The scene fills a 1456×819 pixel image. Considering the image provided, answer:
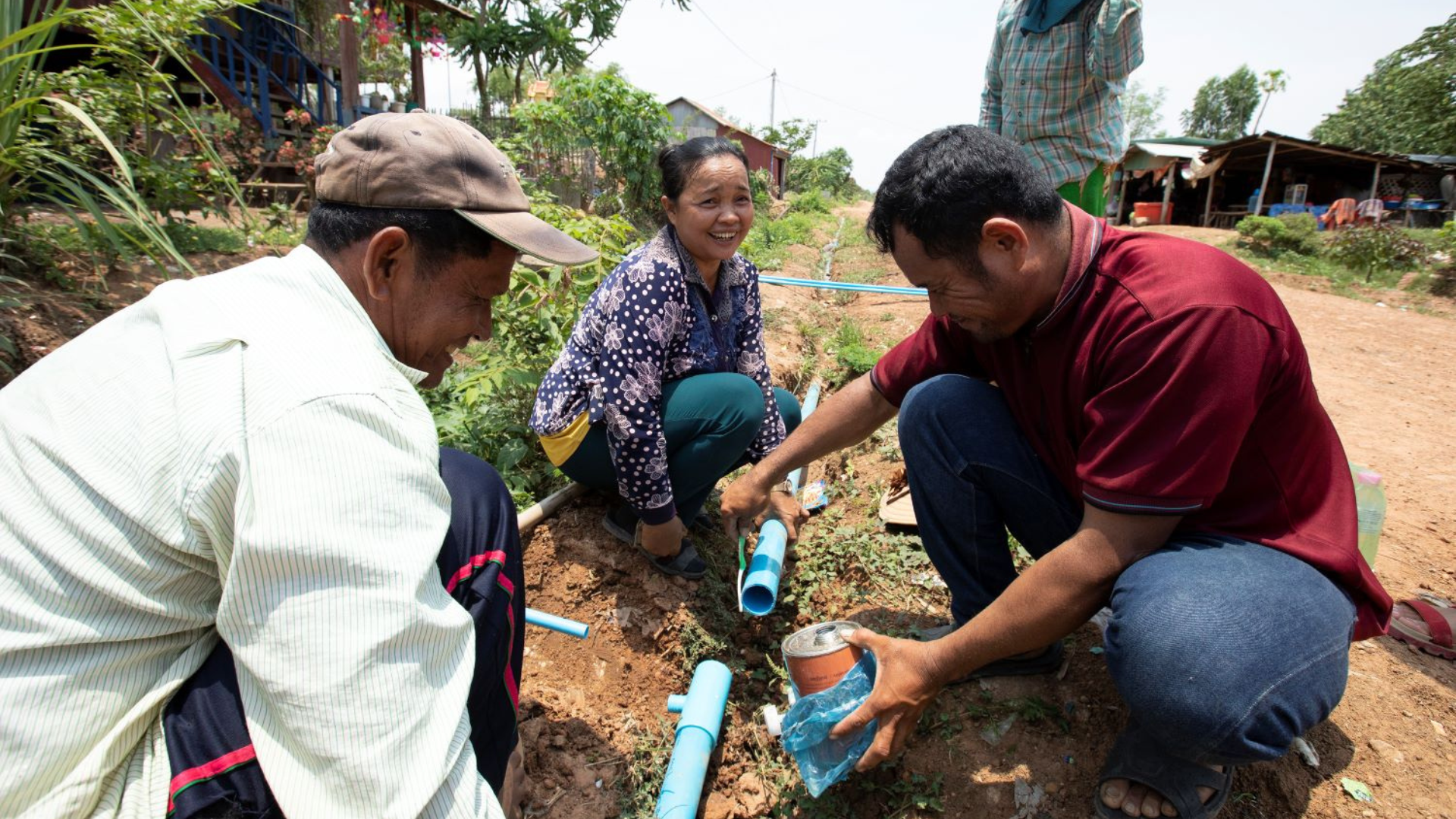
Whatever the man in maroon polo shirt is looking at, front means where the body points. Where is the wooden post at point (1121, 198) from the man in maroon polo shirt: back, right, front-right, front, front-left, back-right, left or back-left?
back-right

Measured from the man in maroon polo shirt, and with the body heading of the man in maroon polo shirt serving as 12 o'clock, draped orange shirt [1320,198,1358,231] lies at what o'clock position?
The draped orange shirt is roughly at 5 o'clock from the man in maroon polo shirt.

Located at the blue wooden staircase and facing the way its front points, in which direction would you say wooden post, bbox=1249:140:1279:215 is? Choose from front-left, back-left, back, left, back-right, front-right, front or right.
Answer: front-left

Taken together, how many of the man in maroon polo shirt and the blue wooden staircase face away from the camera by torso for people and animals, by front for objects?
0

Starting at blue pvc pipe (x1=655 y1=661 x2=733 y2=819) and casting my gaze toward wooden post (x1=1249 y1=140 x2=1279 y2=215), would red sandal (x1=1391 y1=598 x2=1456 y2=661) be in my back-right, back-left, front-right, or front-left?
front-right

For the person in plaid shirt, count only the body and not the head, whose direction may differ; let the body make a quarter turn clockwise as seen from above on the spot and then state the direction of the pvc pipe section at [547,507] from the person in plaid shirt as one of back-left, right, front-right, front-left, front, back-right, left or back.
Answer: left

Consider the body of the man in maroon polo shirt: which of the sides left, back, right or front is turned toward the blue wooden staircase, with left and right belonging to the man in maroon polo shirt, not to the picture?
right

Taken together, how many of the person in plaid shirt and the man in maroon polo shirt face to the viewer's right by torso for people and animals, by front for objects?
0

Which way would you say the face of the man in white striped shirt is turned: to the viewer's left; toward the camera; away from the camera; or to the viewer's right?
to the viewer's right

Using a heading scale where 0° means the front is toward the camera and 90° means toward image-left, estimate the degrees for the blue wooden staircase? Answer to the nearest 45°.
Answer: approximately 315°

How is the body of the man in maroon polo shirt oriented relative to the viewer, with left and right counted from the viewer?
facing the viewer and to the left of the viewer
